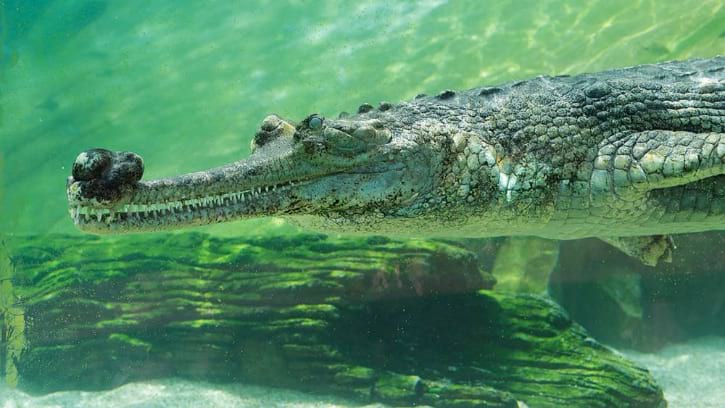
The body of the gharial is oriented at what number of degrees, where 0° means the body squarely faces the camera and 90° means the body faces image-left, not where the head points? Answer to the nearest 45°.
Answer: approximately 90°
